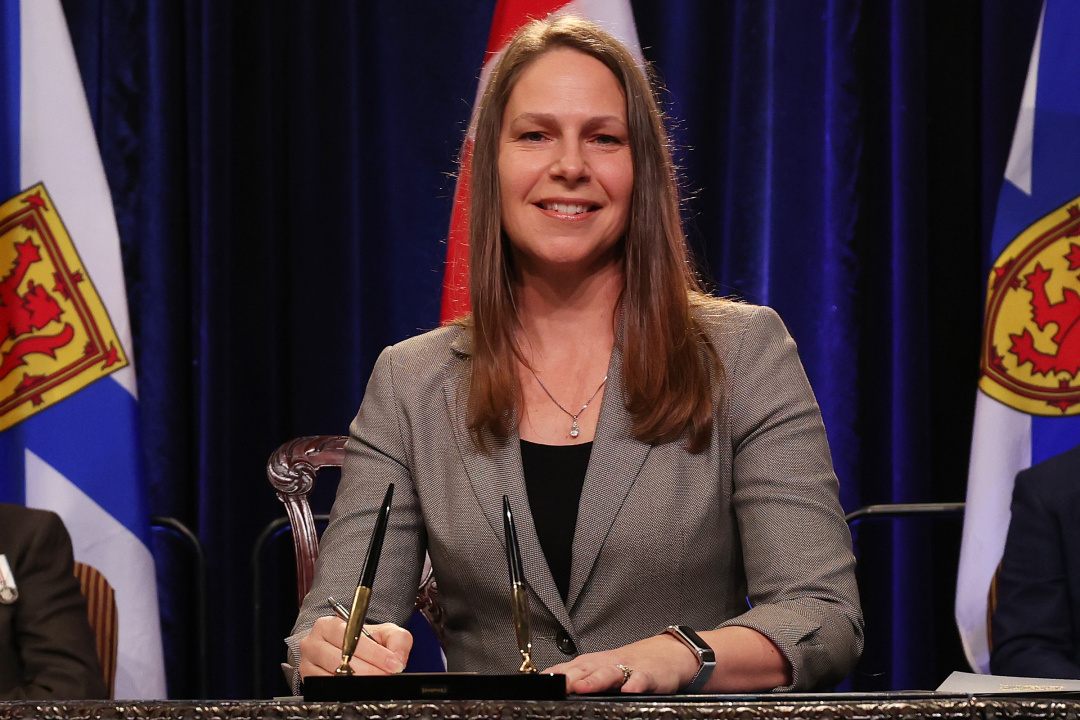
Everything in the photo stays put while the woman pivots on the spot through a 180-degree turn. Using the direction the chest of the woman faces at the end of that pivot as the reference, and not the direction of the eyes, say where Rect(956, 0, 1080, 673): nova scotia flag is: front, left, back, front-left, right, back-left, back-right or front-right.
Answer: front-right

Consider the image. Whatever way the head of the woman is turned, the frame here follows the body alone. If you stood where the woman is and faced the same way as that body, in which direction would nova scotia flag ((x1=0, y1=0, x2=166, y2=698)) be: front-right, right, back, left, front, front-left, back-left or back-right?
back-right

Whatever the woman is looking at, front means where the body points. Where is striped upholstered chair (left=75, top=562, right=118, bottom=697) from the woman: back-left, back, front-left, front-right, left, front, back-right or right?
back-right

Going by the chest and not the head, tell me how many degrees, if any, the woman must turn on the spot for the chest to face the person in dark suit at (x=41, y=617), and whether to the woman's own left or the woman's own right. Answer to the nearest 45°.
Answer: approximately 135° to the woman's own right

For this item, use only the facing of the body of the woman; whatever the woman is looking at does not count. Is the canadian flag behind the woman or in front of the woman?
behind

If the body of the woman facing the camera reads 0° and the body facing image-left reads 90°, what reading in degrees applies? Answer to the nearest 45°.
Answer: approximately 0°

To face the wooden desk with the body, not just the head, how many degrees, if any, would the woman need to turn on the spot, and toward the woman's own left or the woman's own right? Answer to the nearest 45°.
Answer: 0° — they already face it

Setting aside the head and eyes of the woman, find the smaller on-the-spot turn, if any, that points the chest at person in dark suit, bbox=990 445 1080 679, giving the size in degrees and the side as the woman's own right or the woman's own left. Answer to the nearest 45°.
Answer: approximately 135° to the woman's own left

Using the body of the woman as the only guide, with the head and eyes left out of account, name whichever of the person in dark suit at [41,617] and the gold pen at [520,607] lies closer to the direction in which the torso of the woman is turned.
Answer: the gold pen

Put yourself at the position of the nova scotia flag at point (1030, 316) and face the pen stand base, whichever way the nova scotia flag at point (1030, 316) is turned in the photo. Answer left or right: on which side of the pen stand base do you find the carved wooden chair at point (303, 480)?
right
